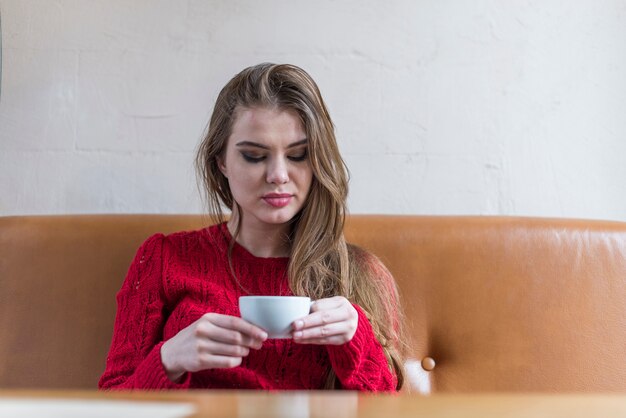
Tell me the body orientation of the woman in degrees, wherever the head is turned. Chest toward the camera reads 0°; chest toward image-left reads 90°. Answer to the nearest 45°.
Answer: approximately 0°

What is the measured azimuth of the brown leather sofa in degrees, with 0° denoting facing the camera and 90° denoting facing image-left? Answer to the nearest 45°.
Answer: approximately 0°
